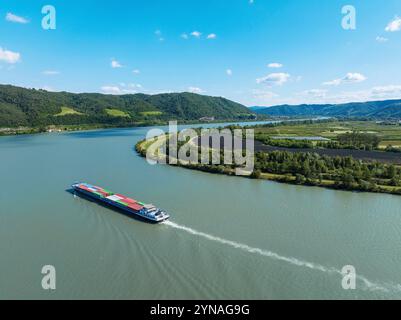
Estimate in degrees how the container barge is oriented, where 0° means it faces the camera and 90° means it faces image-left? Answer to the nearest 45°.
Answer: approximately 135°
